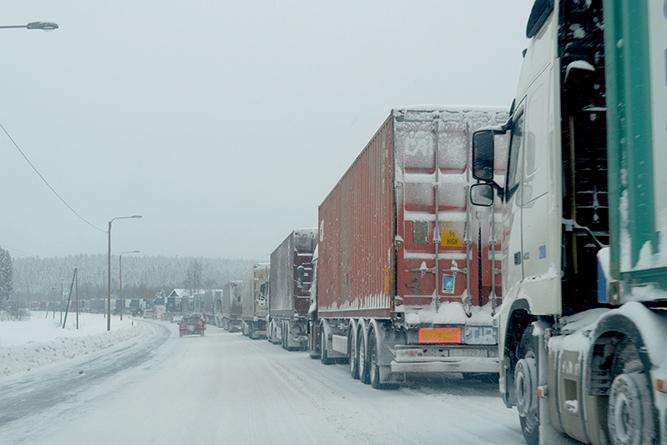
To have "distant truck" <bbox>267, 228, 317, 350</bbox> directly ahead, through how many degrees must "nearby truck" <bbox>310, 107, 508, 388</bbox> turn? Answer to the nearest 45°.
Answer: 0° — it already faces it

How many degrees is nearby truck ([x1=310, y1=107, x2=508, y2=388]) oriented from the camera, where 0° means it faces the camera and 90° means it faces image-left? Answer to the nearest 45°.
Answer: approximately 180°

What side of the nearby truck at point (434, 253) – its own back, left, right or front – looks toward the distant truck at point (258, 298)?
front
